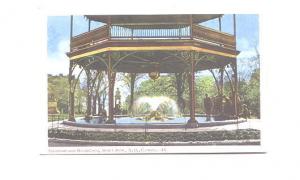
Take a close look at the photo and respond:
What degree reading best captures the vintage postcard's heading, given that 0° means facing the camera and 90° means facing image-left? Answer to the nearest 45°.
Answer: approximately 0°
